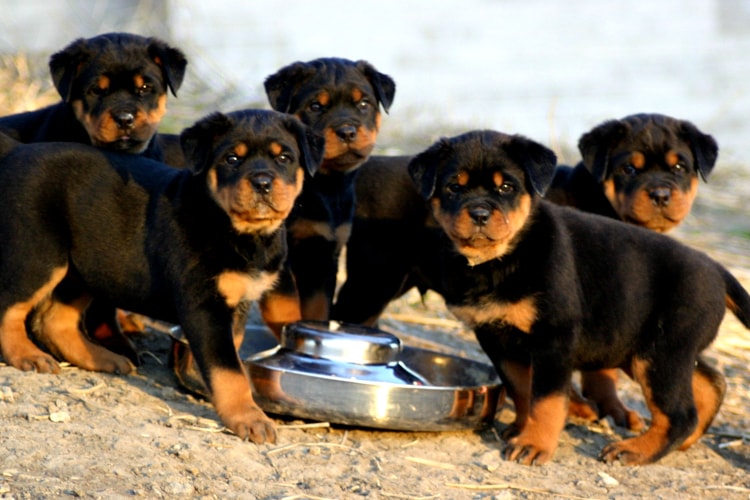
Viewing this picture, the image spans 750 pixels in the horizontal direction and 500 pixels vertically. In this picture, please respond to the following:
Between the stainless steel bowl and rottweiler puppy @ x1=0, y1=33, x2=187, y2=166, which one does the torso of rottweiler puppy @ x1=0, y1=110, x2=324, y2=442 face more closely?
the stainless steel bowl

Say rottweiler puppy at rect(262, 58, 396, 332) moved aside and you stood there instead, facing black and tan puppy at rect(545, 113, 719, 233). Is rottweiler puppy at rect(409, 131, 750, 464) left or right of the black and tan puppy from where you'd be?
right

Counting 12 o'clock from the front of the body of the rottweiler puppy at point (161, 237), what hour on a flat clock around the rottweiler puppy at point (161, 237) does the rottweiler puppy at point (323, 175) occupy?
the rottweiler puppy at point (323, 175) is roughly at 9 o'clock from the rottweiler puppy at point (161, 237).

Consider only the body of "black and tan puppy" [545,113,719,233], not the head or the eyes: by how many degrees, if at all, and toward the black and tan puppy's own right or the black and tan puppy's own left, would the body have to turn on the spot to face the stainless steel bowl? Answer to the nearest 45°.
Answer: approximately 90° to the black and tan puppy's own right

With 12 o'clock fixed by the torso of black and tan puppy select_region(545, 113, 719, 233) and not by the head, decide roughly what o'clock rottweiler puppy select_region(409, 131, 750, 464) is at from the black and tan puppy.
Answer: The rottweiler puppy is roughly at 2 o'clock from the black and tan puppy.

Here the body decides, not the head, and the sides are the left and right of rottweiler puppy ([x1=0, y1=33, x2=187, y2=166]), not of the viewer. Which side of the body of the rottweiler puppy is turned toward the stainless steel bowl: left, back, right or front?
front

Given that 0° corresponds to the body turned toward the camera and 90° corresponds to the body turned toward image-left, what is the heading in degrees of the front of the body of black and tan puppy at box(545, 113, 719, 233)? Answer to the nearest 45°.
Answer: approximately 315°

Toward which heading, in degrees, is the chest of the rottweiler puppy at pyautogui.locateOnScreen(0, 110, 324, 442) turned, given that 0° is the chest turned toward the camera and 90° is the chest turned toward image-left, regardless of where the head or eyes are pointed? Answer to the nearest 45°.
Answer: approximately 315°

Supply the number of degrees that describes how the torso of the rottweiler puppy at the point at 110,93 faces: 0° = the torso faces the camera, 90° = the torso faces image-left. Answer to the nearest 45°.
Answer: approximately 315°

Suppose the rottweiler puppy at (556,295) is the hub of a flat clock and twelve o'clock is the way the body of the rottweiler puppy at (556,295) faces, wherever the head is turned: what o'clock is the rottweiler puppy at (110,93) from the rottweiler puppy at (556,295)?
the rottweiler puppy at (110,93) is roughly at 2 o'clock from the rottweiler puppy at (556,295).

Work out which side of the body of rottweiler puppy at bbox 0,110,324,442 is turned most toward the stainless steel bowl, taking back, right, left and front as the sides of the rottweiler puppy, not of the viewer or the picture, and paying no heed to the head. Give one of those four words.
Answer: front

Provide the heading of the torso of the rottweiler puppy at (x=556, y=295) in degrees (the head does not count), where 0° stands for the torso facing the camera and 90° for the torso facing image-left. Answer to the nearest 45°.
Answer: approximately 45°
